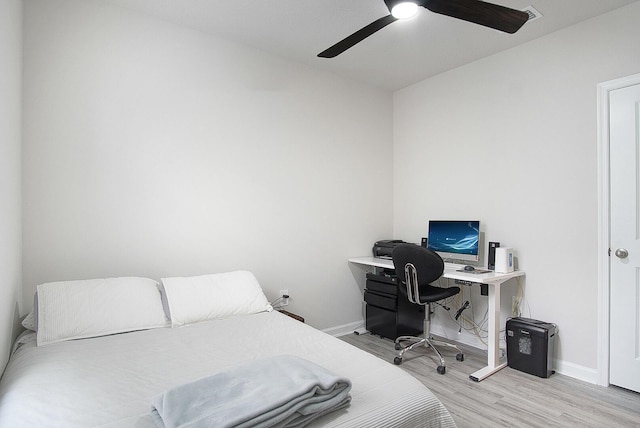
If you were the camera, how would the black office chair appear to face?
facing away from the viewer and to the right of the viewer

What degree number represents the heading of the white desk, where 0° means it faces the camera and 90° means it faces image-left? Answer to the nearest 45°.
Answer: approximately 45°

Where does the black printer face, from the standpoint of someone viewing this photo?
facing the viewer and to the left of the viewer

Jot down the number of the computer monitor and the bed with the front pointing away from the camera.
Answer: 0

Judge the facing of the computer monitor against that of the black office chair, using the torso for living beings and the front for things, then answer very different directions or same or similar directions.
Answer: very different directions

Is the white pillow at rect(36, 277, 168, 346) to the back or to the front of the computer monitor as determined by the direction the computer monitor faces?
to the front

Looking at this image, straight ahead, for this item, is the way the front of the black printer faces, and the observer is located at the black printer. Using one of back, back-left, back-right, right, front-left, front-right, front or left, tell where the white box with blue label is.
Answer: left

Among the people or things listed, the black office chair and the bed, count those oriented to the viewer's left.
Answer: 0

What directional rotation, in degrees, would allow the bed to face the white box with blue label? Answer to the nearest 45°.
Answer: approximately 45° to its left
